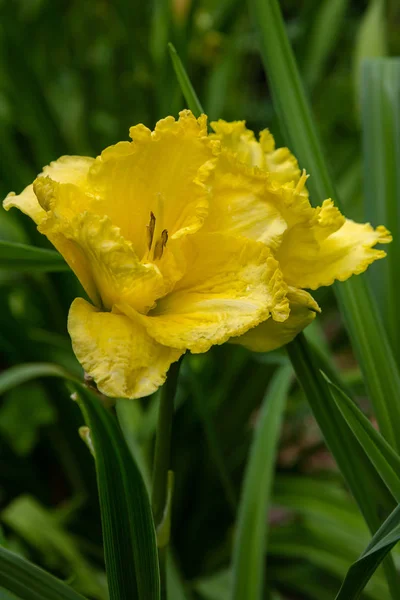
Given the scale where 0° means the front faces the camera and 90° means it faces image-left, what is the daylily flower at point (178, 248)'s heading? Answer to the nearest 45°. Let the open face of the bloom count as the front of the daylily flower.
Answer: approximately 0°
